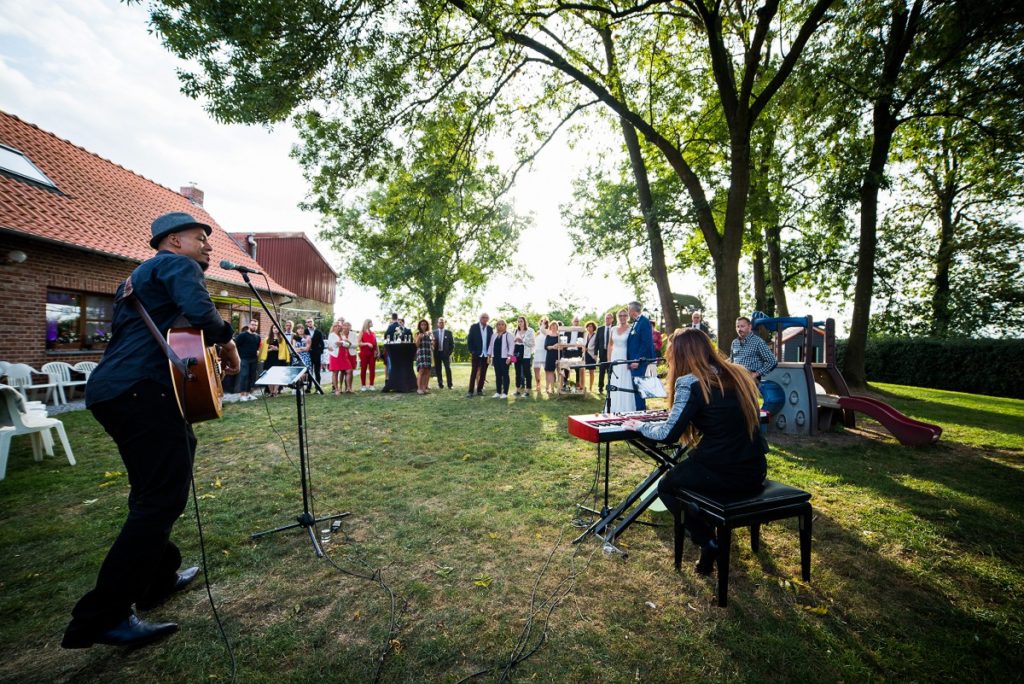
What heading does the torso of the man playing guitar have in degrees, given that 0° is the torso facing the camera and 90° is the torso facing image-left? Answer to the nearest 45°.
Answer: approximately 270°

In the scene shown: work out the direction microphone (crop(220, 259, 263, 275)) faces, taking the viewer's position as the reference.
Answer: facing to the left of the viewer

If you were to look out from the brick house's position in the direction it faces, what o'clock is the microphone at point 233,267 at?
The microphone is roughly at 1 o'clock from the brick house.

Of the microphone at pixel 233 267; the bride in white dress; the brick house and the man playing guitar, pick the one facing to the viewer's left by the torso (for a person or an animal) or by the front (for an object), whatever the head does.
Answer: the microphone

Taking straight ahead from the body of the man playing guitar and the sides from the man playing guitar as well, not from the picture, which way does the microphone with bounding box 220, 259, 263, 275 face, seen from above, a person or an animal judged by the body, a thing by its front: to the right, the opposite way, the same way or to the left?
the opposite way

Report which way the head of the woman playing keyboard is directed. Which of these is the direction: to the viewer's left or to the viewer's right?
to the viewer's left

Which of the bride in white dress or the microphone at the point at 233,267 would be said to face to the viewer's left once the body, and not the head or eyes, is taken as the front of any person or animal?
the microphone

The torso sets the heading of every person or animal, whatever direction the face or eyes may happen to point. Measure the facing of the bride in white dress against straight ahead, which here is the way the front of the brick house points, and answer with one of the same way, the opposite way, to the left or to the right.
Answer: to the right

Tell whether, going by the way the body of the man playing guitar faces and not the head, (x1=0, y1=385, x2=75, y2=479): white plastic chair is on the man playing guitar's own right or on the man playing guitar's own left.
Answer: on the man playing guitar's own left

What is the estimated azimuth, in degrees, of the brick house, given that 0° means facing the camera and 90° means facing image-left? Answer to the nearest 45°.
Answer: approximately 315°
